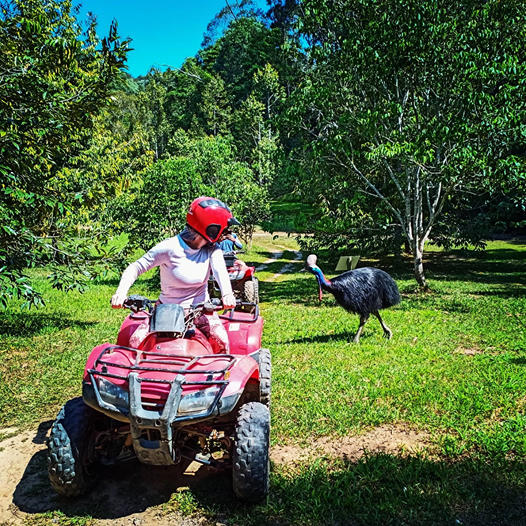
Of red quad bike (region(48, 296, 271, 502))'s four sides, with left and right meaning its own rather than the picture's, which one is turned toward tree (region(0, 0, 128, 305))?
back

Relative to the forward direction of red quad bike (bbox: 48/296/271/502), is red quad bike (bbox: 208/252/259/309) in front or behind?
behind

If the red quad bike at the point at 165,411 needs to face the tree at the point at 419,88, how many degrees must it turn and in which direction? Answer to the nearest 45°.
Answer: approximately 135° to its left

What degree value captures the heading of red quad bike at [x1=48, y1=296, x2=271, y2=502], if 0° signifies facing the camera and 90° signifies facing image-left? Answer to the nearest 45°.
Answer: approximately 0°
